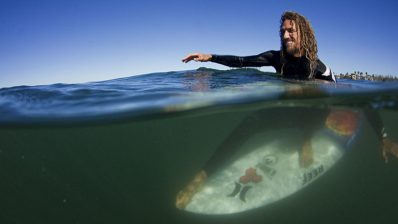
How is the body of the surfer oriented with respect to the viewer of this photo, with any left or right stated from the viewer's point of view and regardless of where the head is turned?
facing the viewer and to the left of the viewer

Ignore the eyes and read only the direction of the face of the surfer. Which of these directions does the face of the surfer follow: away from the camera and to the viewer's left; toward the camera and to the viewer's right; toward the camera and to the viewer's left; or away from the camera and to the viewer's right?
toward the camera and to the viewer's left
